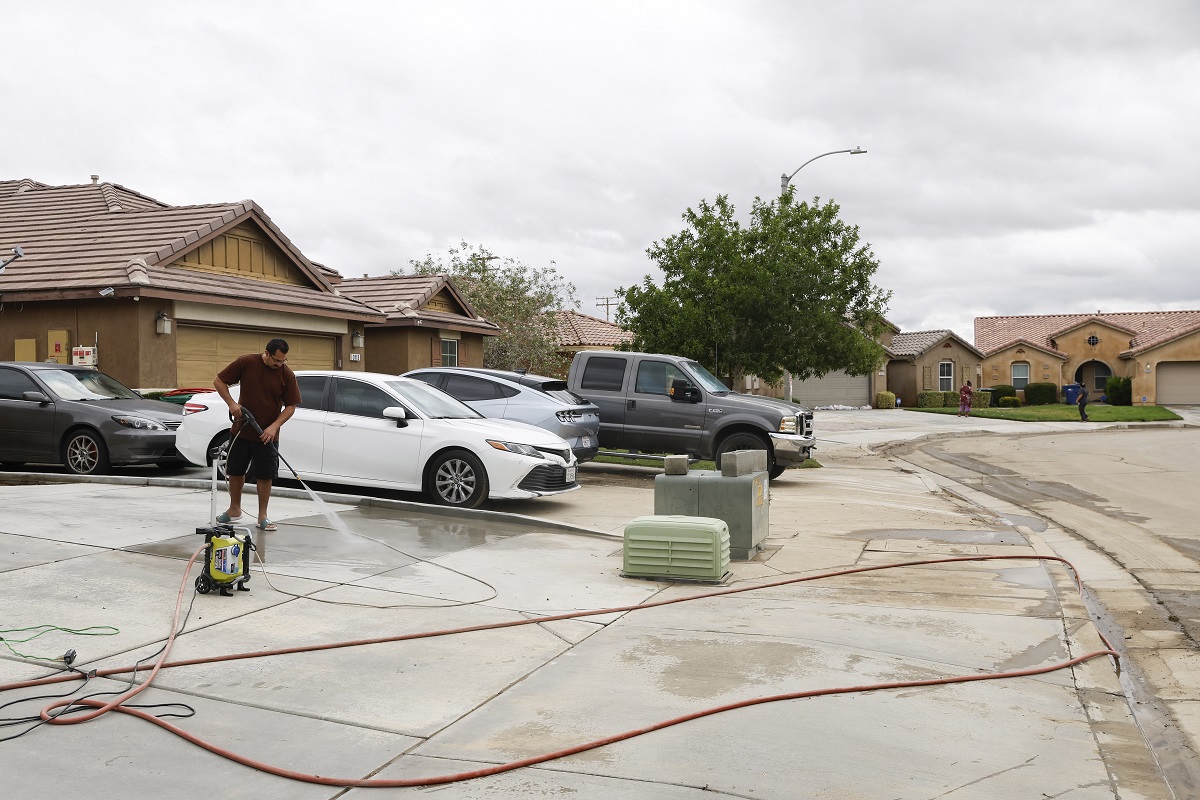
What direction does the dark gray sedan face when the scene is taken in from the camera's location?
facing the viewer and to the right of the viewer

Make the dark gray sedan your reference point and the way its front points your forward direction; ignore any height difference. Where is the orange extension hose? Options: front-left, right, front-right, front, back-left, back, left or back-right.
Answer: front-right

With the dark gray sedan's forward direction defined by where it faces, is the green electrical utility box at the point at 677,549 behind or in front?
in front

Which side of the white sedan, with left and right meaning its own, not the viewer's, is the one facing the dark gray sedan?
back

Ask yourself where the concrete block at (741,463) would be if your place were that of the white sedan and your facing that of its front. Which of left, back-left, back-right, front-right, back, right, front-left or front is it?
front

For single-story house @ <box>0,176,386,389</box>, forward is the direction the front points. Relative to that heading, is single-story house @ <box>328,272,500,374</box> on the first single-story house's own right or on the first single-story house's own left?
on the first single-story house's own left

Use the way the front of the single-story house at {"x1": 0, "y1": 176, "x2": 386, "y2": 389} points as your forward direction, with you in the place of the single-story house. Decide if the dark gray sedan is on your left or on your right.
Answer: on your right

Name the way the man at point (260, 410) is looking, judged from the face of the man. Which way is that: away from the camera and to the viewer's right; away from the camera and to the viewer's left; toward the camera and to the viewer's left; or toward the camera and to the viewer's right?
toward the camera and to the viewer's right

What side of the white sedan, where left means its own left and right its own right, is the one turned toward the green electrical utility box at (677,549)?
front

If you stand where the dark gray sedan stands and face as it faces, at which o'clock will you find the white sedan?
The white sedan is roughly at 12 o'clock from the dark gray sedan.

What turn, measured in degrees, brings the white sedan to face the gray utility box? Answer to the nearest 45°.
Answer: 0° — it already faces it

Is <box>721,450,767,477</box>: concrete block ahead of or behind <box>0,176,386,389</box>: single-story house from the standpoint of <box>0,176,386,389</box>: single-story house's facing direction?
ahead

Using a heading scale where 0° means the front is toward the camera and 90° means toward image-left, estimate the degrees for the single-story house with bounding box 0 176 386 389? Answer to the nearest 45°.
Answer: approximately 315°

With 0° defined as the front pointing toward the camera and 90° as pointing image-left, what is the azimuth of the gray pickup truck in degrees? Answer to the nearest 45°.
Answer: approximately 315°

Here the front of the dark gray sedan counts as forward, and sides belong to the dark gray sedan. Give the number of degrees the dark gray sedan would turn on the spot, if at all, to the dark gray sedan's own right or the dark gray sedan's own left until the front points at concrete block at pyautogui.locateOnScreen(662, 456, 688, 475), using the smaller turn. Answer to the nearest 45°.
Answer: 0° — it already faces it

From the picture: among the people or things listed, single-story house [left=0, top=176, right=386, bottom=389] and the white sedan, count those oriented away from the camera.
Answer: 0
